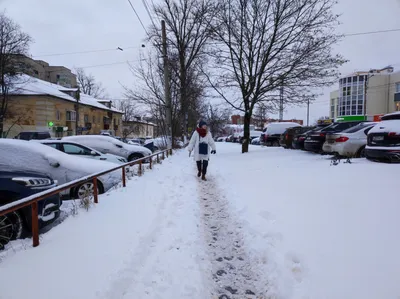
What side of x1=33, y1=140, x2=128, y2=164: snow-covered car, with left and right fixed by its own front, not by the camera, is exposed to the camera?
right

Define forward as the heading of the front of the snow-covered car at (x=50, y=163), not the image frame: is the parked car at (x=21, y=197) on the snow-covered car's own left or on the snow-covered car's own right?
on the snow-covered car's own right

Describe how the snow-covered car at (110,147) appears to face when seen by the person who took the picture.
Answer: facing to the right of the viewer

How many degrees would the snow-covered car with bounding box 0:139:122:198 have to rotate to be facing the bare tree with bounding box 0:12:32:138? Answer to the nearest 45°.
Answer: approximately 90° to its left
